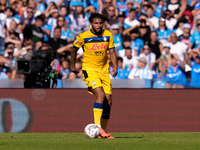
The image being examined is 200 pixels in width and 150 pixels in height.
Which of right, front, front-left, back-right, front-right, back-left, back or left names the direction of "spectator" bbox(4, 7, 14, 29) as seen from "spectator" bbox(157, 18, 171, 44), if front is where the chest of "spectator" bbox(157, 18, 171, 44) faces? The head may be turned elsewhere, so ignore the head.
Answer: right

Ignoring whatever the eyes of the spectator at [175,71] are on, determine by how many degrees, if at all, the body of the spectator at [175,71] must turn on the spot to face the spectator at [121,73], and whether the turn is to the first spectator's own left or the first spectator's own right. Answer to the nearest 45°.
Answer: approximately 90° to the first spectator's own right

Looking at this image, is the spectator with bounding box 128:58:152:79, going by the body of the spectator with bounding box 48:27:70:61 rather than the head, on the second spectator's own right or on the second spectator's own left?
on the second spectator's own left

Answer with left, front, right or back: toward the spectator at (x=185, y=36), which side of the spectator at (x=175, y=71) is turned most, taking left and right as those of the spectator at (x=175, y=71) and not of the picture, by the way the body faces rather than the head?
back

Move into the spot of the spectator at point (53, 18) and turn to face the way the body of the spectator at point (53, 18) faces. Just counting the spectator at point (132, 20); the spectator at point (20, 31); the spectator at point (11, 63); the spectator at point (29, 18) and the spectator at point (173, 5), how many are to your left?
2

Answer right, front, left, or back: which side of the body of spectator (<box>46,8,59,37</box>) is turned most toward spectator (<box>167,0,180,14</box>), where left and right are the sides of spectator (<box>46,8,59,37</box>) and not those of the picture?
left

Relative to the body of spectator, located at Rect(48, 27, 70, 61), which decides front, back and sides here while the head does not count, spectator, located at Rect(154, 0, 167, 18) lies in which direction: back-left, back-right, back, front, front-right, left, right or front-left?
left
